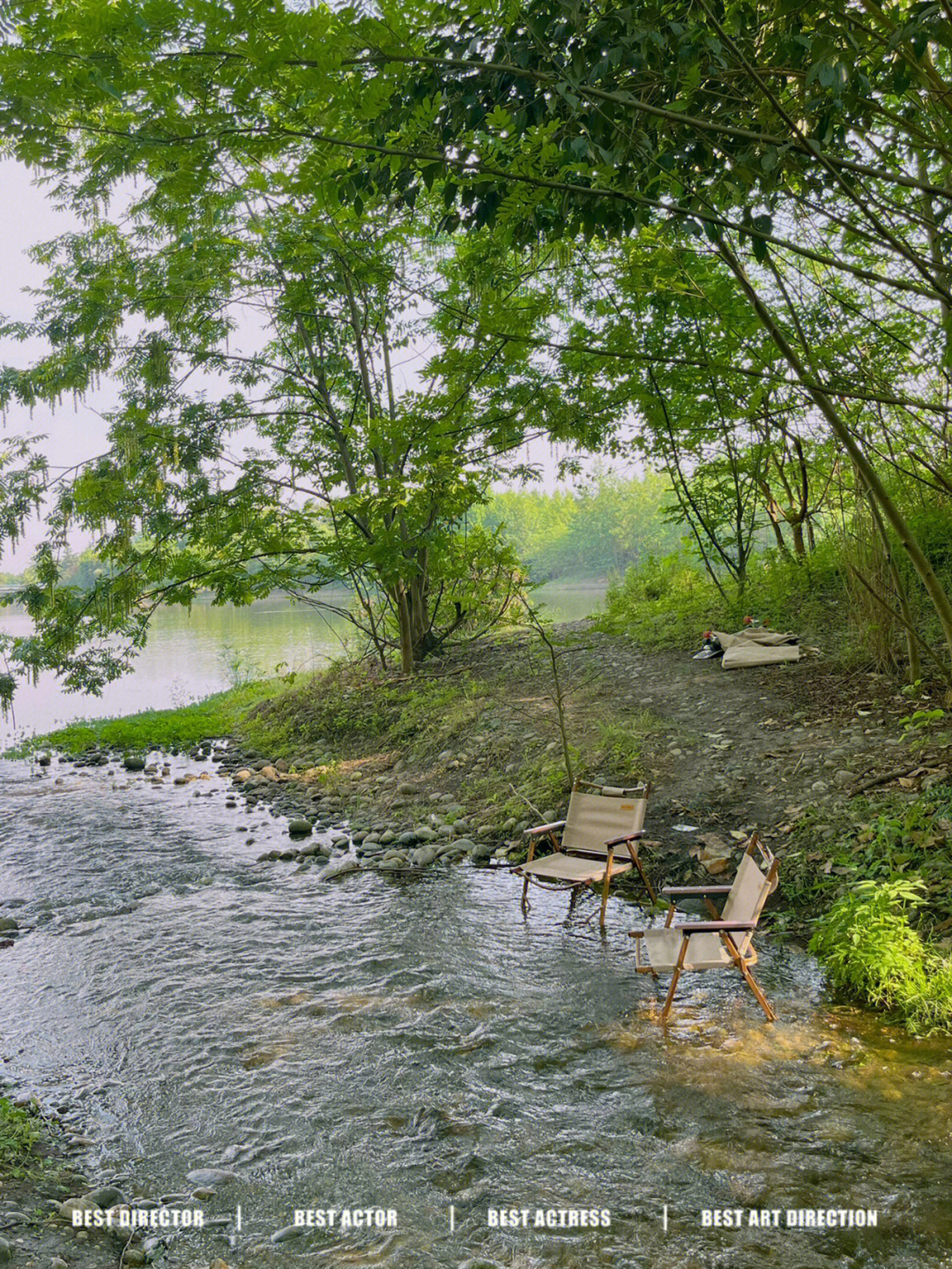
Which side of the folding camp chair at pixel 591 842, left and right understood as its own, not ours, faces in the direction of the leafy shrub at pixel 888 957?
left

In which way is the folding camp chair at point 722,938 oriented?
to the viewer's left

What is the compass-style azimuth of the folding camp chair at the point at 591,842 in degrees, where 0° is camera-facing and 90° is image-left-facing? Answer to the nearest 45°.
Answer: approximately 45°
